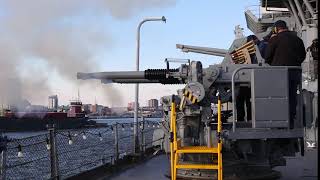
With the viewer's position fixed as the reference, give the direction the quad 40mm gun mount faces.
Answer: facing to the left of the viewer
